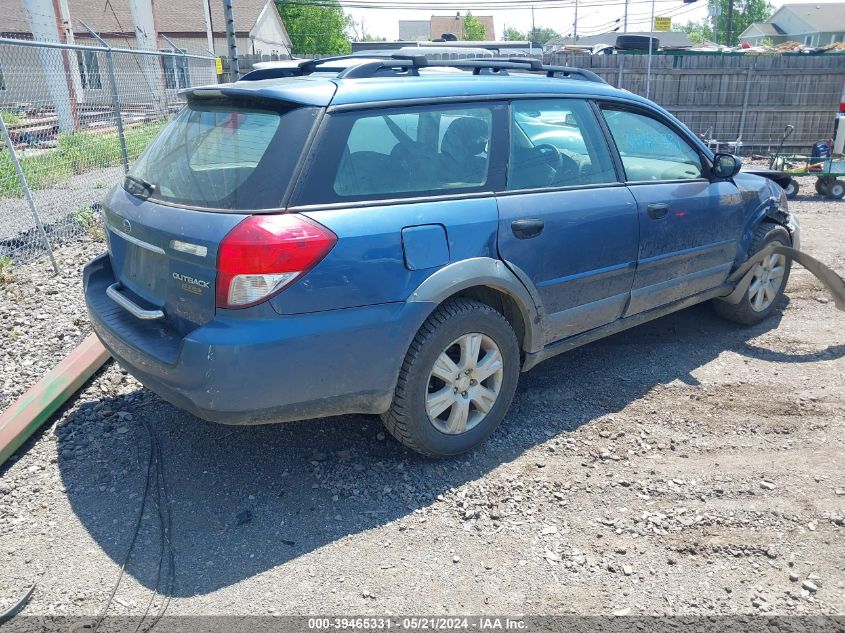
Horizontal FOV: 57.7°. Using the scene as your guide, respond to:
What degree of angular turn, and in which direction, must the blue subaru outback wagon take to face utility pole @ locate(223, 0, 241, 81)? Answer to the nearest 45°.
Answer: approximately 45° to its left

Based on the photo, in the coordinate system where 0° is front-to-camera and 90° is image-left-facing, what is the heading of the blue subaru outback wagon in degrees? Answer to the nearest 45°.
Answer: approximately 225°

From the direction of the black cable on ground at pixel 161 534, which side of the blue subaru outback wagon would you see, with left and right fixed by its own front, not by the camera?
back

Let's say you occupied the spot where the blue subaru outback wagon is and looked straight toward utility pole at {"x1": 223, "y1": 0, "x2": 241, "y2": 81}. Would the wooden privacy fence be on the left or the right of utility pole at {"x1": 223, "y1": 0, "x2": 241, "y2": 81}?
right

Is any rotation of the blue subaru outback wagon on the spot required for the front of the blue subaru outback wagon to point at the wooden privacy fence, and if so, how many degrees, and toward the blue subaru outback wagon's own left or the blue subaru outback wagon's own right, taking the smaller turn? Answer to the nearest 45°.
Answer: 0° — it already faces it

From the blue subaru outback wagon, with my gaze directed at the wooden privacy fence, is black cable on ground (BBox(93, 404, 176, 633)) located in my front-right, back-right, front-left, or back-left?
back-left

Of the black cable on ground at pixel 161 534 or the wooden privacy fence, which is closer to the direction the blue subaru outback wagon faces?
the wooden privacy fence

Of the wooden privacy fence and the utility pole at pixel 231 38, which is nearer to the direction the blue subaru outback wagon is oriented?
the wooden privacy fence
